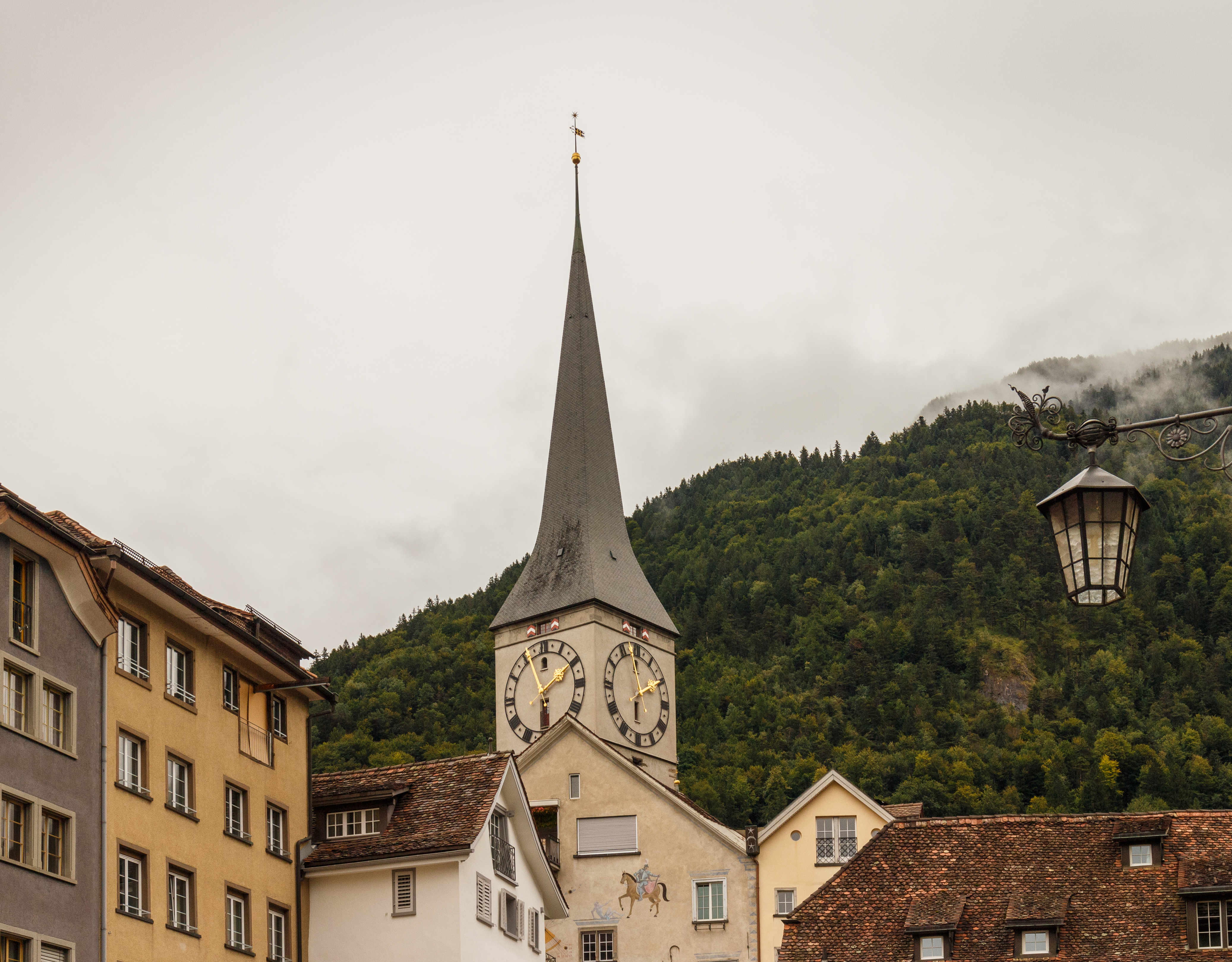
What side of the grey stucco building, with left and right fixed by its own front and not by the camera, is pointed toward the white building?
left

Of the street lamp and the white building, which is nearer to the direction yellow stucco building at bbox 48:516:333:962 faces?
the street lamp

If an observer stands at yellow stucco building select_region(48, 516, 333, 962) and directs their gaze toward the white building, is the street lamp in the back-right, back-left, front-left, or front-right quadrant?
back-right

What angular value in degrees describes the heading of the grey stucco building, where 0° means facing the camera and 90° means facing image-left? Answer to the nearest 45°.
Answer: approximately 315°

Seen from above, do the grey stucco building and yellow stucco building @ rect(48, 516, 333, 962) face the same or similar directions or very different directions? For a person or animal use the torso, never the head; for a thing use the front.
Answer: same or similar directions

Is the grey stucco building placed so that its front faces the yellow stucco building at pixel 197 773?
no

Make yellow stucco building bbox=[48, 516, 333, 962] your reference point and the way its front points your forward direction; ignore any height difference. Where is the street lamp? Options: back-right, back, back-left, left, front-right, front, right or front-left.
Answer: front-right

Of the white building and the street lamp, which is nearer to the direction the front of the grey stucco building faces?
the street lamp

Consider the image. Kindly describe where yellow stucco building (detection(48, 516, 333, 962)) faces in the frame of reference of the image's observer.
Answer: facing the viewer and to the right of the viewer

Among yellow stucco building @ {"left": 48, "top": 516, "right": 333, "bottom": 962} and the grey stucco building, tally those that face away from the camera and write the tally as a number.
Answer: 0

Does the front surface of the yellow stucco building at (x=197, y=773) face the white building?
no
